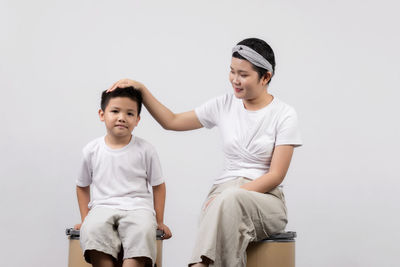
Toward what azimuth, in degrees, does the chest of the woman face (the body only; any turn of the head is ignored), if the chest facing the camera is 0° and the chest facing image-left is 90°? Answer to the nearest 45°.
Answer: approximately 45°

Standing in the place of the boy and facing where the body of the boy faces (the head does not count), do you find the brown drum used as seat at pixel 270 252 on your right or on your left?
on your left

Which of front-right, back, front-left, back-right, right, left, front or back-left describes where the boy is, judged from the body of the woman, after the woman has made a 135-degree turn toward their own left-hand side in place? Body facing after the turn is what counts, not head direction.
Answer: back

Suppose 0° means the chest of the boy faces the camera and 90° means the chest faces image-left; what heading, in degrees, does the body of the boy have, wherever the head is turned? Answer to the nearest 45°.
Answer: approximately 0°

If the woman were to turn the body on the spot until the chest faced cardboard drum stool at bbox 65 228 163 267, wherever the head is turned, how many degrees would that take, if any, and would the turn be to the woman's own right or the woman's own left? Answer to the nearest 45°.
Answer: approximately 45° to the woman's own right
